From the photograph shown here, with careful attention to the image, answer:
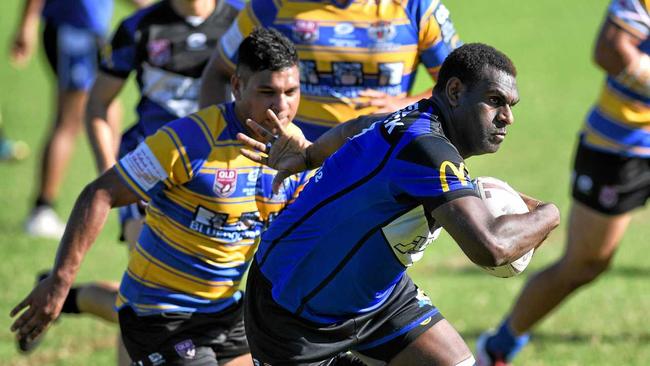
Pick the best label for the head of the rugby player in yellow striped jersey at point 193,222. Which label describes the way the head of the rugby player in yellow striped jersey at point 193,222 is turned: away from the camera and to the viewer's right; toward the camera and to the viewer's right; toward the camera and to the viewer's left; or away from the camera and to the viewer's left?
toward the camera and to the viewer's right

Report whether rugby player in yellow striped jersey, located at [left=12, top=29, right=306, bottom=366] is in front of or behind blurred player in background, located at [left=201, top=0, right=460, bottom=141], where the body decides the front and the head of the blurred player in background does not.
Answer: in front

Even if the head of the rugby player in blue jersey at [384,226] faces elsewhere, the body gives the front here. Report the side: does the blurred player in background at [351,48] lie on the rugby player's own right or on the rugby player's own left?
on the rugby player's own left

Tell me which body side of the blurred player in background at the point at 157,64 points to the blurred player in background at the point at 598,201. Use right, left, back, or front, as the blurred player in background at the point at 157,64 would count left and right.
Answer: left

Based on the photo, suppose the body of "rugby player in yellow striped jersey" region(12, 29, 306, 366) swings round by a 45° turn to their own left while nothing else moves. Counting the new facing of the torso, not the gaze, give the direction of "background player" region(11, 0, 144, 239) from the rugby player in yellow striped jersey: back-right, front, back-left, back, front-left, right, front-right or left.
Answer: left

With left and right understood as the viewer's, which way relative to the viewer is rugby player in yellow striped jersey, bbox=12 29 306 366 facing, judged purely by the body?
facing the viewer and to the right of the viewer

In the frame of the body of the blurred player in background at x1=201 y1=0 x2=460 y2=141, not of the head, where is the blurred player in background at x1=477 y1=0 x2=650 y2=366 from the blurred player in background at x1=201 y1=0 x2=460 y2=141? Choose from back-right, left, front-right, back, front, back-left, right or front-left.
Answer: left

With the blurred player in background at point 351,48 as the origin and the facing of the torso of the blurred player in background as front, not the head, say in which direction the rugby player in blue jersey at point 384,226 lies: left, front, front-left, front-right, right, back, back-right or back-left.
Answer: front

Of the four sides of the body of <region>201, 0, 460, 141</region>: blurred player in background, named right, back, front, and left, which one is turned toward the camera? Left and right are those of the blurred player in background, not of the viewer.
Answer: front

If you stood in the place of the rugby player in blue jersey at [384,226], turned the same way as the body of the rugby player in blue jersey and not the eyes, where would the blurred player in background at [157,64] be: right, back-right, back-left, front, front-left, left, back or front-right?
back-left
